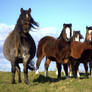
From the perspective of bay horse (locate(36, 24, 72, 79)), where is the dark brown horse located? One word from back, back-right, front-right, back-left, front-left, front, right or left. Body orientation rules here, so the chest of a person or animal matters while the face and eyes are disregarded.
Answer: right

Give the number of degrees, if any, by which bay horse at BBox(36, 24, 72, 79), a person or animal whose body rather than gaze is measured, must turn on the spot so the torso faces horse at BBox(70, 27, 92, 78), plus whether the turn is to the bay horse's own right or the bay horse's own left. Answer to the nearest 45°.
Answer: approximately 90° to the bay horse's own left

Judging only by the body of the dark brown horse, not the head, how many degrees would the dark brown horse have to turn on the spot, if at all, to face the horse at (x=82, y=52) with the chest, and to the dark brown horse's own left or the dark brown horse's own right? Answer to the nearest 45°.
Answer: approximately 135° to the dark brown horse's own left

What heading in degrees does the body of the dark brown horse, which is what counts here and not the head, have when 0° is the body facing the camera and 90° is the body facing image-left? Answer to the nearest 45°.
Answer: approximately 0°

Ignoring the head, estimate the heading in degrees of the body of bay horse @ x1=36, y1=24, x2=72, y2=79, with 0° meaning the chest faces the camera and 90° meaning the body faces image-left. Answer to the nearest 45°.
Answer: approximately 315°

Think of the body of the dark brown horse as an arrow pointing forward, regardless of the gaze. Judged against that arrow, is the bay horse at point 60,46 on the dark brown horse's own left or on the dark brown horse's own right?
on the dark brown horse's own left
